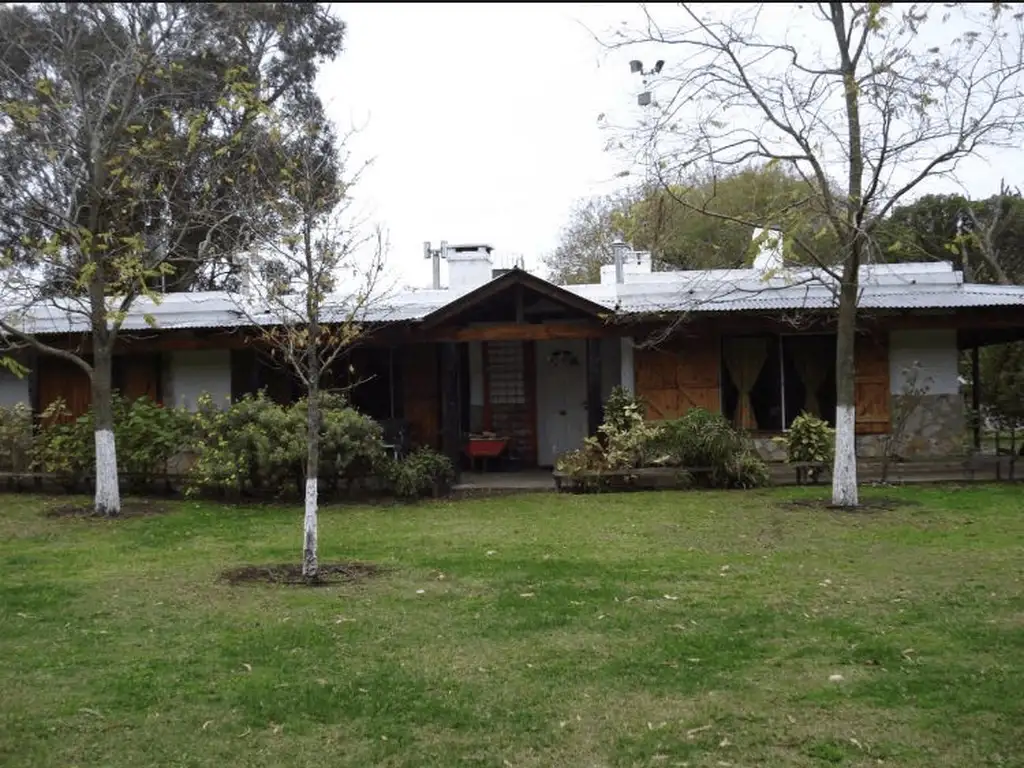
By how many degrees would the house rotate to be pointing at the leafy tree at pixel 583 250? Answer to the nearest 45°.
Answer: approximately 180°

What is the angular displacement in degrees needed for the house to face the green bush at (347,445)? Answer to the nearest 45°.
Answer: approximately 45° to its right

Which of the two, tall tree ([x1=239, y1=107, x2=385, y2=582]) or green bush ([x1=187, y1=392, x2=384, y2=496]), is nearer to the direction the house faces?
the tall tree

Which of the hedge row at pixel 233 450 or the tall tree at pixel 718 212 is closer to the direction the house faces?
the hedge row

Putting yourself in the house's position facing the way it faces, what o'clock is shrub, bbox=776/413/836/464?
The shrub is roughly at 10 o'clock from the house.

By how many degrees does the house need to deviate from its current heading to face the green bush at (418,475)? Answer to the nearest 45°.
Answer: approximately 45° to its right

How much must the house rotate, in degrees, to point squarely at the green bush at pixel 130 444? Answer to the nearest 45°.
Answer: approximately 90° to its right

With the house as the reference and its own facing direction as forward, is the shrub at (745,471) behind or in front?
in front

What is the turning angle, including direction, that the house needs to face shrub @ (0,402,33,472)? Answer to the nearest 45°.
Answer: approximately 90° to its right

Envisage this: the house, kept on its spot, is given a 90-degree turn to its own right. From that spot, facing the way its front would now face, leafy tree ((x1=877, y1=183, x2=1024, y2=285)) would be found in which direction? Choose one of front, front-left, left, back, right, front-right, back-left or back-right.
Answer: back-right

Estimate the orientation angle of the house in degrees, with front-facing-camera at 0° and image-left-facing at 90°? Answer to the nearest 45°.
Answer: approximately 0°

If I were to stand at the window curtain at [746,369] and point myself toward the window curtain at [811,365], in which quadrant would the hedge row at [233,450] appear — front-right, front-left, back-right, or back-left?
back-right

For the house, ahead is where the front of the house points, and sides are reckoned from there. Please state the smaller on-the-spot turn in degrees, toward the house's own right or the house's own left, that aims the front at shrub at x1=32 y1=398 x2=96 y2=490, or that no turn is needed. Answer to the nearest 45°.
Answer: approximately 90° to the house's own right
